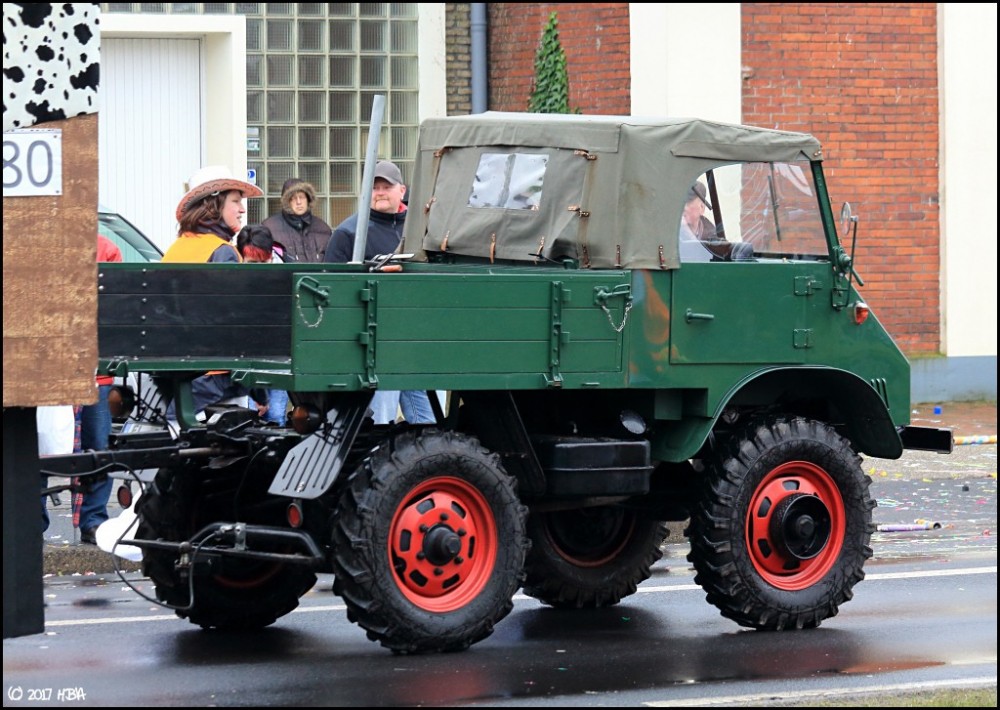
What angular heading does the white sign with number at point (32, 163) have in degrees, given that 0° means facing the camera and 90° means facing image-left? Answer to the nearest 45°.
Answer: approximately 0°

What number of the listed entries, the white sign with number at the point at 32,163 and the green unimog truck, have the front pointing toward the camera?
1

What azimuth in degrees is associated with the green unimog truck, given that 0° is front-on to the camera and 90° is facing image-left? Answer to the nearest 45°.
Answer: approximately 225°

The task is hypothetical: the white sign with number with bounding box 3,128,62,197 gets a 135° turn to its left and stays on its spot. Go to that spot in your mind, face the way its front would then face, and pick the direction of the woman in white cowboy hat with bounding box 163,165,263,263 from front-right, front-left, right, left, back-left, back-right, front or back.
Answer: front-left
